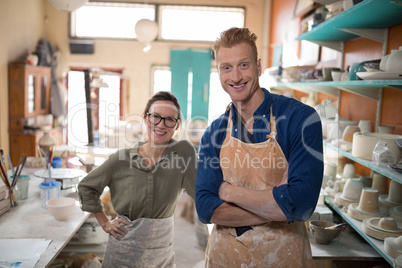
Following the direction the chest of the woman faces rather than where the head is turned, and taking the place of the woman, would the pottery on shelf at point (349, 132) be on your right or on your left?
on your left

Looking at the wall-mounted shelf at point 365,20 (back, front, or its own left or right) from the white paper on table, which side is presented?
front

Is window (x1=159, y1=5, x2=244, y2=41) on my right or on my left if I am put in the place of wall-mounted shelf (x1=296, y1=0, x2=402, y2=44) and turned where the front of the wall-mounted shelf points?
on my right

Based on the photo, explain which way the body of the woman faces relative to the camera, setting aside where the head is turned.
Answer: toward the camera

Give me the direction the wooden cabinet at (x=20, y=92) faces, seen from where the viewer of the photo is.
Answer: facing the viewer and to the right of the viewer

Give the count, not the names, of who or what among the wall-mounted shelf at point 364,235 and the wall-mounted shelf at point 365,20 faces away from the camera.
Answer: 0

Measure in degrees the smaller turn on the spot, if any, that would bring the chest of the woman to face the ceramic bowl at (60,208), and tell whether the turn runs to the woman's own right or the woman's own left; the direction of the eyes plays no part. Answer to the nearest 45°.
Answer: approximately 135° to the woman's own right

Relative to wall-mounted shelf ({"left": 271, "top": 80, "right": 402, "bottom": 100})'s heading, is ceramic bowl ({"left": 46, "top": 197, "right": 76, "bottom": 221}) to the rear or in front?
in front

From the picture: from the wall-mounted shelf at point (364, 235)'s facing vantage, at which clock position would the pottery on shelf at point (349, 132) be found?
The pottery on shelf is roughly at 4 o'clock from the wall-mounted shelf.

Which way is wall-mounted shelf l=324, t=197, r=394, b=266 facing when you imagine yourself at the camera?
facing the viewer and to the left of the viewer

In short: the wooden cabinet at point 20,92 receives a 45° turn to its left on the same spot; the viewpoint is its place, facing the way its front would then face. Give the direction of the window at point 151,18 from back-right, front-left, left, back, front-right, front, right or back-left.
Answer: front

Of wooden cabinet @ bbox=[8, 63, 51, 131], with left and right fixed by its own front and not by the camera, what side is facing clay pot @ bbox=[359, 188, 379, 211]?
front

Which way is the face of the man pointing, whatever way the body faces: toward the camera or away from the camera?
toward the camera

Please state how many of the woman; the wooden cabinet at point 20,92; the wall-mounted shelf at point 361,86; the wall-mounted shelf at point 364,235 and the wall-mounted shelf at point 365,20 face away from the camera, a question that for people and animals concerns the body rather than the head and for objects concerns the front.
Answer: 0

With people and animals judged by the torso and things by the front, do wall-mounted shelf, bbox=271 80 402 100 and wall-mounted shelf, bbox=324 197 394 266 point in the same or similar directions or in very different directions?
same or similar directions
